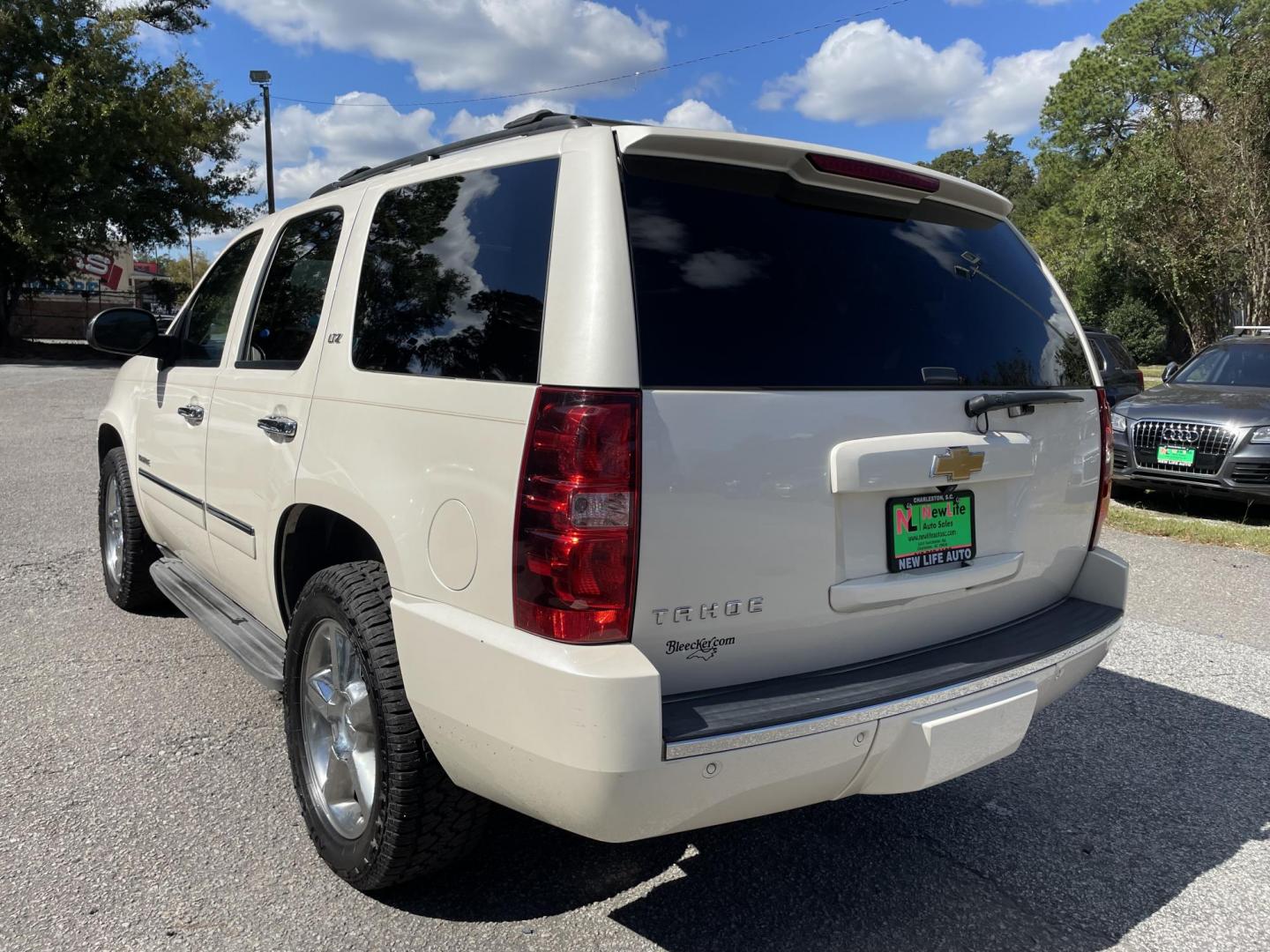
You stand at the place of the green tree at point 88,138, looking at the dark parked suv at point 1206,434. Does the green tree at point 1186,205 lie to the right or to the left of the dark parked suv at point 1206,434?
left

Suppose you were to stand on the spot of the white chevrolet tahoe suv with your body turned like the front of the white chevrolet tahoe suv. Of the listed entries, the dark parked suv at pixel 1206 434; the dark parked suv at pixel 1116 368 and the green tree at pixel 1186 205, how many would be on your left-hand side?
0

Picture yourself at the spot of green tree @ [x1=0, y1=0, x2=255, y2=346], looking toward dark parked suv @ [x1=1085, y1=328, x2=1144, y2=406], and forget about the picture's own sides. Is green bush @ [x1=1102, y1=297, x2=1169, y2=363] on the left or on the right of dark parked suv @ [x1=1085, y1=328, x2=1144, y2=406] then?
left

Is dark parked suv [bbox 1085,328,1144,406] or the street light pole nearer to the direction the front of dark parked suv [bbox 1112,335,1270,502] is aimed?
the street light pole

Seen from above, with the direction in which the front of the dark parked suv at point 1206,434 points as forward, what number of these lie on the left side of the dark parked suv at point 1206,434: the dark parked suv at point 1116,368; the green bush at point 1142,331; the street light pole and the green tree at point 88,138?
0

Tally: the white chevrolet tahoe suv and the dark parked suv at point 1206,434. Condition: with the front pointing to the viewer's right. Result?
0

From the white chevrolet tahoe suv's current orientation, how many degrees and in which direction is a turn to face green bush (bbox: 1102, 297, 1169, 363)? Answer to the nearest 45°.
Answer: approximately 90° to its right

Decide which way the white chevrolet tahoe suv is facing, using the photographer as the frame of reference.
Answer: facing away from the viewer and to the left of the viewer

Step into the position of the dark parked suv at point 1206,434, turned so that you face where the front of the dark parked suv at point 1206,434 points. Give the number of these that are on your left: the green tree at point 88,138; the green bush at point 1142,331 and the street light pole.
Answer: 0

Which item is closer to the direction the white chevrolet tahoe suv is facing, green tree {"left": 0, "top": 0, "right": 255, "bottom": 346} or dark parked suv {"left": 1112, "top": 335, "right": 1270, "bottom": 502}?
the green tree

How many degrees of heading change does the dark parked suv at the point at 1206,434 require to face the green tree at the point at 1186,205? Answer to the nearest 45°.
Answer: approximately 135° to its right

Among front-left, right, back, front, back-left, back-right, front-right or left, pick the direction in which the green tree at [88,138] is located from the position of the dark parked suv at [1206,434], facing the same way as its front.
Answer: front-right

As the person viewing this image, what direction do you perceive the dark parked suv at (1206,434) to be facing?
facing the viewer and to the left of the viewer

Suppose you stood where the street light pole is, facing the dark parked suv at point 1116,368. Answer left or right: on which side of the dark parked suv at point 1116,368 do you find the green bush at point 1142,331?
left

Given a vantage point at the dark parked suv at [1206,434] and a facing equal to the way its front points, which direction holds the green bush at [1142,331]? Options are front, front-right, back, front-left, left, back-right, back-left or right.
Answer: back-right

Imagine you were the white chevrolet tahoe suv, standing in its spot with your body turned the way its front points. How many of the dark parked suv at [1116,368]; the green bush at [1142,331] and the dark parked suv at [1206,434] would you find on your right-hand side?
3

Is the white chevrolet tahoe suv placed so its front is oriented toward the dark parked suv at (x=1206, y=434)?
no

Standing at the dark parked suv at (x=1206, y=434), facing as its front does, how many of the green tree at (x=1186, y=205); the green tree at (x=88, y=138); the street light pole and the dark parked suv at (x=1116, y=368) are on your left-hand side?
0

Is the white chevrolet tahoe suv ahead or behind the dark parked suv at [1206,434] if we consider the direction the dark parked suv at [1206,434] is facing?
ahead
